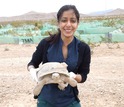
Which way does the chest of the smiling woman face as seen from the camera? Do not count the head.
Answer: toward the camera

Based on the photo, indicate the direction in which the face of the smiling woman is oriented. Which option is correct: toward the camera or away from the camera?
toward the camera
